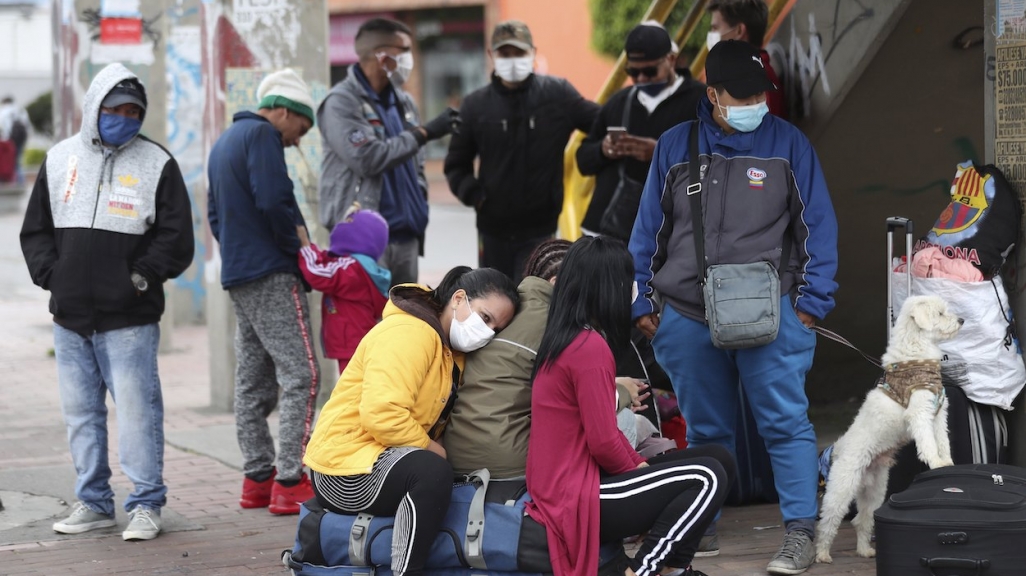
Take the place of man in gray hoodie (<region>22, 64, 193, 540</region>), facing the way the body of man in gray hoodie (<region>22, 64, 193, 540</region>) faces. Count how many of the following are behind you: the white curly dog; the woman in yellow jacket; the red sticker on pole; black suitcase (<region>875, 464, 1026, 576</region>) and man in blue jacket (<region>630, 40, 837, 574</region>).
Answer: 1

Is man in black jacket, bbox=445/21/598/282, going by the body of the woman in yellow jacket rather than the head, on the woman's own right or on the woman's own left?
on the woman's own left

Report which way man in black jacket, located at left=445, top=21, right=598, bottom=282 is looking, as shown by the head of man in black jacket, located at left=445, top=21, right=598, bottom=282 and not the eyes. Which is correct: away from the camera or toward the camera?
toward the camera

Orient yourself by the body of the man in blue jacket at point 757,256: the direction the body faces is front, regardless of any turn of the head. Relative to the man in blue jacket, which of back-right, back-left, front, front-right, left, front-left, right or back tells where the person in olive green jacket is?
front-right

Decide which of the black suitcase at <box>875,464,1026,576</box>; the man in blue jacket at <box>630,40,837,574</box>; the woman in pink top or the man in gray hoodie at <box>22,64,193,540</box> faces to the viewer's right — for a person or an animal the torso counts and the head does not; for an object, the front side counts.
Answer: the woman in pink top

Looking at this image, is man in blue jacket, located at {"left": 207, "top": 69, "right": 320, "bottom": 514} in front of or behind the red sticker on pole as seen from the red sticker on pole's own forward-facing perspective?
in front

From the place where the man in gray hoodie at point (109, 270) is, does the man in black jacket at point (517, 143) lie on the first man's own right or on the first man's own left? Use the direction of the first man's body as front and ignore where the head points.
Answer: on the first man's own left

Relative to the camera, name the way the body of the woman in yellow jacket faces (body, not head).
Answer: to the viewer's right

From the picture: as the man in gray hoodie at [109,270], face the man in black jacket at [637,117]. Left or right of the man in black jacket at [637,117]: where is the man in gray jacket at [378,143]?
left

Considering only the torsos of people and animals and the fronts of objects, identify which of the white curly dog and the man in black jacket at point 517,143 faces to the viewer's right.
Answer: the white curly dog

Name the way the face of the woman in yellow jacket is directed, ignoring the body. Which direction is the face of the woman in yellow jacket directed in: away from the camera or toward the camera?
toward the camera

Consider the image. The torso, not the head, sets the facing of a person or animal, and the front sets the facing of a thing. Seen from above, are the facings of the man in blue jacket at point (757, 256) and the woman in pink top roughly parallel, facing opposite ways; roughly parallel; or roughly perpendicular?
roughly perpendicular

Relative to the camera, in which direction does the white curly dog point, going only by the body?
to the viewer's right

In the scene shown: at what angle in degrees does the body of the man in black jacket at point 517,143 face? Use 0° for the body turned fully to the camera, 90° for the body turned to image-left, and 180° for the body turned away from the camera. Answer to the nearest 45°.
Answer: approximately 0°

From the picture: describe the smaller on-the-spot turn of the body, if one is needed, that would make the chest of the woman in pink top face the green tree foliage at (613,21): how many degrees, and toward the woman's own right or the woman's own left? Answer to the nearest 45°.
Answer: approximately 90° to the woman's own left

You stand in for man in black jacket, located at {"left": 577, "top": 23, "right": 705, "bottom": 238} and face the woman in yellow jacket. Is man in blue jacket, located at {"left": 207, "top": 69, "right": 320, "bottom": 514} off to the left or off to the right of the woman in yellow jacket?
right

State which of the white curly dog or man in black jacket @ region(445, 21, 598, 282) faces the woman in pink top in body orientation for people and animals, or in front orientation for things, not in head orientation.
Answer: the man in black jacket

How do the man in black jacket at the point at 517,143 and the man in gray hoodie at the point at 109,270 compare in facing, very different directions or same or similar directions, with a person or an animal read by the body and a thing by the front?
same or similar directions
